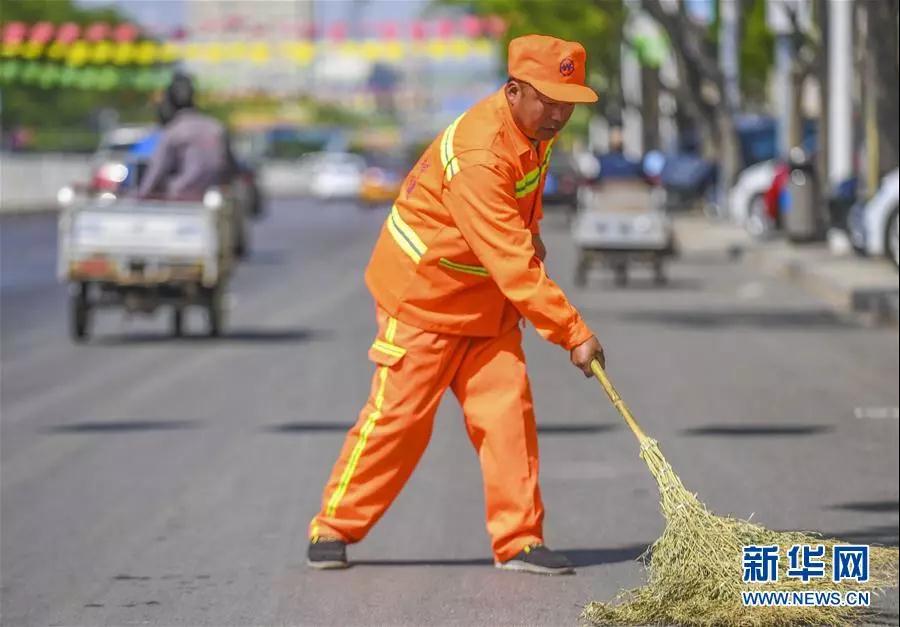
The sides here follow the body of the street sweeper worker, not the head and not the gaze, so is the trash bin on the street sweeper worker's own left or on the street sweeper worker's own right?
on the street sweeper worker's own left

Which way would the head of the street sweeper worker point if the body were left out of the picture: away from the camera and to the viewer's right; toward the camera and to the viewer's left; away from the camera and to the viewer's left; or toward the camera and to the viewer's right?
toward the camera and to the viewer's right

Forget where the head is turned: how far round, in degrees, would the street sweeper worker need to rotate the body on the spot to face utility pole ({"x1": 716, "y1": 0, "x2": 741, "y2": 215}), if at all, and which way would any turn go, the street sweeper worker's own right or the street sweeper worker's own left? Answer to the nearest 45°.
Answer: approximately 90° to the street sweeper worker's own left

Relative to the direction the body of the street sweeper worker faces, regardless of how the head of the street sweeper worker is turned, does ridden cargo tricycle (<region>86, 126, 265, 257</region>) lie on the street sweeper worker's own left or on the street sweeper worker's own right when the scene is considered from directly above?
on the street sweeper worker's own left

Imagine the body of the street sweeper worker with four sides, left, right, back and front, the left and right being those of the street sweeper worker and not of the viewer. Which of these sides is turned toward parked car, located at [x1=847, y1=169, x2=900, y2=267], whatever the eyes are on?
left

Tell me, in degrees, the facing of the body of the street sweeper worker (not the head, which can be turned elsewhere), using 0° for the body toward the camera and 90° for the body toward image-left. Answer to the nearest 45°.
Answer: approximately 270°
